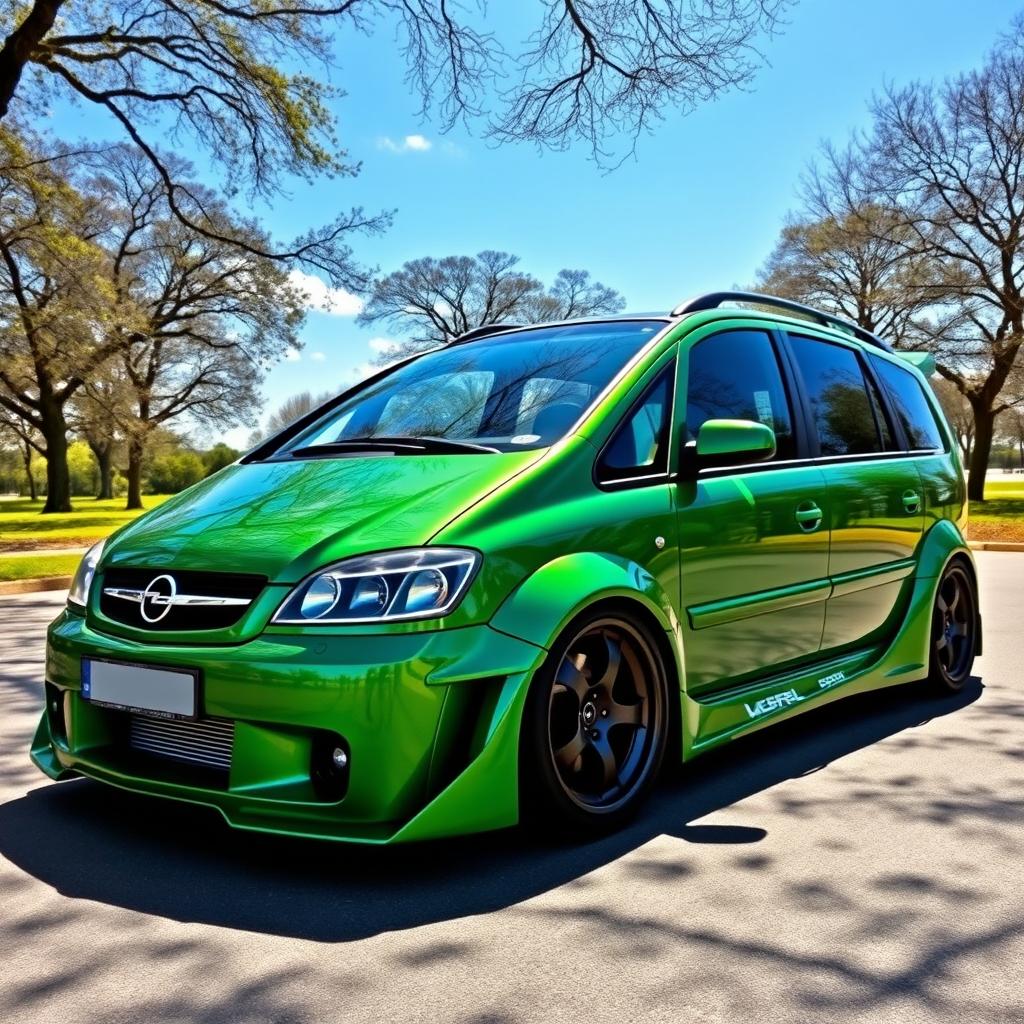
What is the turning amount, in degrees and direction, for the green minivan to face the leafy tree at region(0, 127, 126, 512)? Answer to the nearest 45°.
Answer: approximately 90° to its right

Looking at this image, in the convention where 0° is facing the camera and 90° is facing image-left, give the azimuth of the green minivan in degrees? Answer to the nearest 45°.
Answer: approximately 45°

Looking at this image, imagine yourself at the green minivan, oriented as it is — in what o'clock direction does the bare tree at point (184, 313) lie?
The bare tree is roughly at 4 o'clock from the green minivan.
